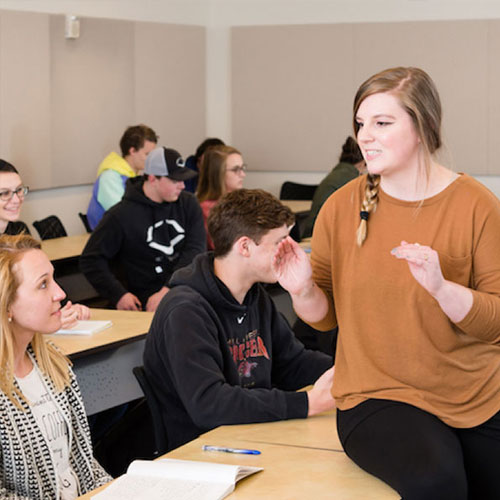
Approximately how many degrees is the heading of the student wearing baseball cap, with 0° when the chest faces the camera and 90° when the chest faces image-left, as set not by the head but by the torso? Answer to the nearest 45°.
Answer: approximately 315°

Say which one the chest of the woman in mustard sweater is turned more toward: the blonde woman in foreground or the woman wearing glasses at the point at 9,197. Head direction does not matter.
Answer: the blonde woman in foreground

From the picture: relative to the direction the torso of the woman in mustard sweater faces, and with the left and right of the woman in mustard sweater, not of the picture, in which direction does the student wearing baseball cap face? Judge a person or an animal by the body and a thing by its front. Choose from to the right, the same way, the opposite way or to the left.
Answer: to the left

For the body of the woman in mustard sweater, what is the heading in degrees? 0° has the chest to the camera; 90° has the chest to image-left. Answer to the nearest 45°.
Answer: approximately 45°

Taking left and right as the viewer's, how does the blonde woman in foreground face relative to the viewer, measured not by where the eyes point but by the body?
facing the viewer and to the right of the viewer

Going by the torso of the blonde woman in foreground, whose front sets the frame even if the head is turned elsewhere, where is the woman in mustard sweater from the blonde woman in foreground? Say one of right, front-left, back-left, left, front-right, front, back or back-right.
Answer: front

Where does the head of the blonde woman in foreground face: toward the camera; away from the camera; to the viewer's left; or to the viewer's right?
to the viewer's right

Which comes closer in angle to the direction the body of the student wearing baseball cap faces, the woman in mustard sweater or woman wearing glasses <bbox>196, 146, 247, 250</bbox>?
the woman in mustard sweater

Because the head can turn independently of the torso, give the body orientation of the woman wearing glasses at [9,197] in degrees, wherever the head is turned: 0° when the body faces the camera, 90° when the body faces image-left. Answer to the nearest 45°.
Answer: approximately 315°
